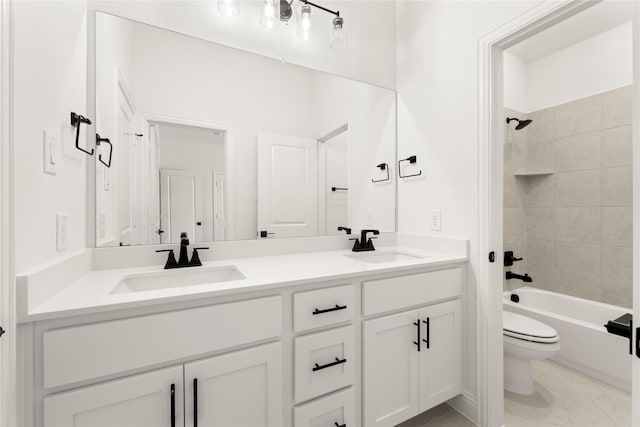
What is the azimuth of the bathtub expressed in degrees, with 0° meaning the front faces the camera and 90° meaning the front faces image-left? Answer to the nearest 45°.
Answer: approximately 45°

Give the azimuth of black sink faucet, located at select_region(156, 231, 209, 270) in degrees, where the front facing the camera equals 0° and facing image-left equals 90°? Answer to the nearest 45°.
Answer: approximately 0°

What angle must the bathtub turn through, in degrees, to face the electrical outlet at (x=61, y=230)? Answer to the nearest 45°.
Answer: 0° — it already faces it

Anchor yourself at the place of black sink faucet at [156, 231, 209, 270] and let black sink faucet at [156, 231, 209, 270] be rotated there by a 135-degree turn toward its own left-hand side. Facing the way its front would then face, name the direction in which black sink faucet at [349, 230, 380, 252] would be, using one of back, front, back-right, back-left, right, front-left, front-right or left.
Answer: front-right

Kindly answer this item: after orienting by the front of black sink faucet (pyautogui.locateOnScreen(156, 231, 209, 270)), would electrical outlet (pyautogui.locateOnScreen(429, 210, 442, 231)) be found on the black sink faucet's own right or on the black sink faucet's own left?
on the black sink faucet's own left
